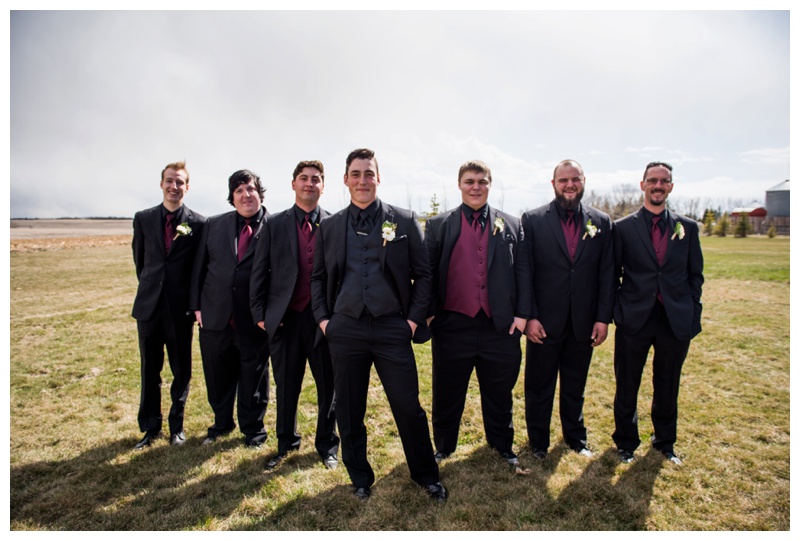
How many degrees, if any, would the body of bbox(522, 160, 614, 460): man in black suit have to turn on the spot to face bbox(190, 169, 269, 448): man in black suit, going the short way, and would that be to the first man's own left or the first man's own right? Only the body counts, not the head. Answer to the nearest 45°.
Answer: approximately 90° to the first man's own right

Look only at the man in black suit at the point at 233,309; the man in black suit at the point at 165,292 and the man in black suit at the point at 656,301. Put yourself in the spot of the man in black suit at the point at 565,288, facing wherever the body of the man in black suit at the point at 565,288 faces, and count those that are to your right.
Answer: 2

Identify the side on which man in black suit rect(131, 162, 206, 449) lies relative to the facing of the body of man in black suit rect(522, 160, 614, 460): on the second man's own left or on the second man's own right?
on the second man's own right

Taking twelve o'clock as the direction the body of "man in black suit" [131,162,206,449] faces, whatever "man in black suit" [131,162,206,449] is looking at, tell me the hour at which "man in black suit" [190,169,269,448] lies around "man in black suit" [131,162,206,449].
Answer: "man in black suit" [190,169,269,448] is roughly at 10 o'clock from "man in black suit" [131,162,206,449].

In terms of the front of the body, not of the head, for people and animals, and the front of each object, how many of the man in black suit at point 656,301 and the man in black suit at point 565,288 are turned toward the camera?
2

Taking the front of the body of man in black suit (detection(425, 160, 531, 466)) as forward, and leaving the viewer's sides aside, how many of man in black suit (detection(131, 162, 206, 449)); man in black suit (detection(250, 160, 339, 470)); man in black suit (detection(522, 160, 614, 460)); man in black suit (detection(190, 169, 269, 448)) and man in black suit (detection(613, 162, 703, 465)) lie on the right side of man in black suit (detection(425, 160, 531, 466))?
3

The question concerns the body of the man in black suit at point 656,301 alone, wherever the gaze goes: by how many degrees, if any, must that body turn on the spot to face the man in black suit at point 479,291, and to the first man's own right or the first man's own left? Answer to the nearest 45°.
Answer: approximately 45° to the first man's own right

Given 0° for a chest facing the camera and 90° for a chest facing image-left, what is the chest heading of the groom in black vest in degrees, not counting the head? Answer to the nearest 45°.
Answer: approximately 0°

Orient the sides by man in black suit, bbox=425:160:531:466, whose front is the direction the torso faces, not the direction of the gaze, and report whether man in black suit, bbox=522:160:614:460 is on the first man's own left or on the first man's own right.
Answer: on the first man's own left
